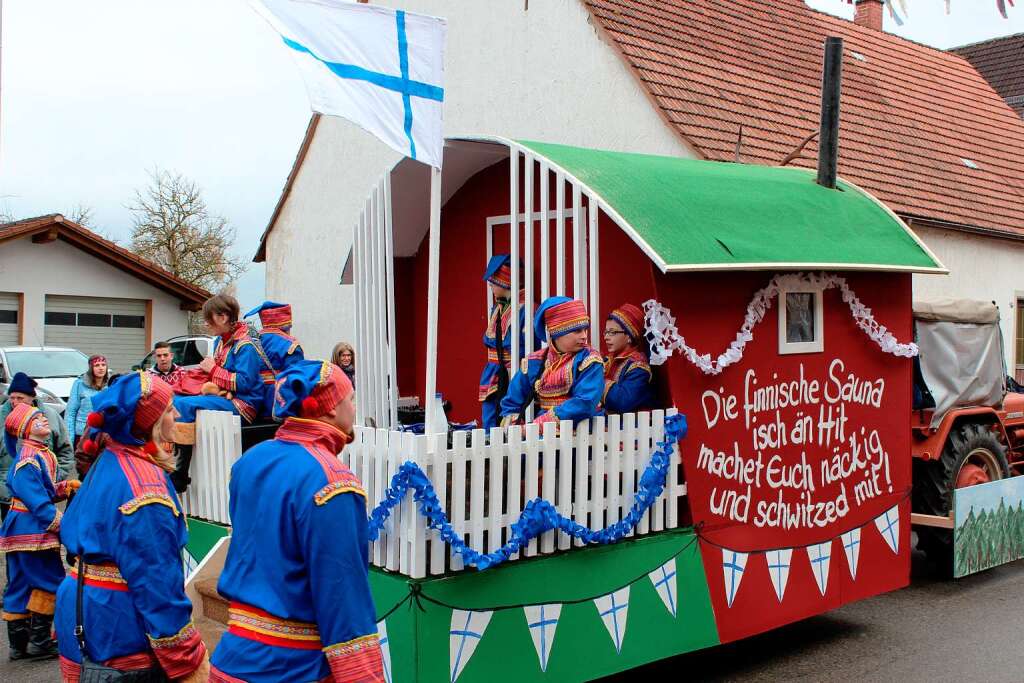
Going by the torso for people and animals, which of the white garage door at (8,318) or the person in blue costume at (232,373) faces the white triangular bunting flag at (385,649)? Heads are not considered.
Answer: the white garage door

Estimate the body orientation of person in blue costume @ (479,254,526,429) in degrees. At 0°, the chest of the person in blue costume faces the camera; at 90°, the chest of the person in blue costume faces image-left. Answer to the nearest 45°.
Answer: approximately 45°

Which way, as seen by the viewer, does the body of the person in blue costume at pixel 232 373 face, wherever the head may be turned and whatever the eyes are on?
to the viewer's left

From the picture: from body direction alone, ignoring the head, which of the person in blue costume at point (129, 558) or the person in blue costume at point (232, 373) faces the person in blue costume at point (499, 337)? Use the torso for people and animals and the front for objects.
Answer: the person in blue costume at point (129, 558)

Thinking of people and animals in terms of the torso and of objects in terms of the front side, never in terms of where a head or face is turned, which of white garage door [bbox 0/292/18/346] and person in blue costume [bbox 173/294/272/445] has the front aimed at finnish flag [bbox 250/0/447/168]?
the white garage door

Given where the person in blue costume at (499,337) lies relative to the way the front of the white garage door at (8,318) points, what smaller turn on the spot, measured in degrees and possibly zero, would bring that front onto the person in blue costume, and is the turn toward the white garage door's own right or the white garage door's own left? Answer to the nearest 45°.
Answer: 0° — it already faces them

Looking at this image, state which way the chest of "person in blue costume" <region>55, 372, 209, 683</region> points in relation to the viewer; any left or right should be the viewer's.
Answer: facing away from the viewer and to the right of the viewer

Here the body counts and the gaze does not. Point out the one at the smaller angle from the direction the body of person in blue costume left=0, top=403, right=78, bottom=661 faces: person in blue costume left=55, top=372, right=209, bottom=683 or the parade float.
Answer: the parade float

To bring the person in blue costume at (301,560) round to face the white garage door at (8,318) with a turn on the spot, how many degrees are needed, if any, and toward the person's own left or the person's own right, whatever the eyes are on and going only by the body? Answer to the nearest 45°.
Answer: approximately 45° to the person's own left

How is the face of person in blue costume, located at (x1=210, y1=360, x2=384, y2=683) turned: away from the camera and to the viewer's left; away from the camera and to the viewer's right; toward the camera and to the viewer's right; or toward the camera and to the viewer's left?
away from the camera and to the viewer's right
